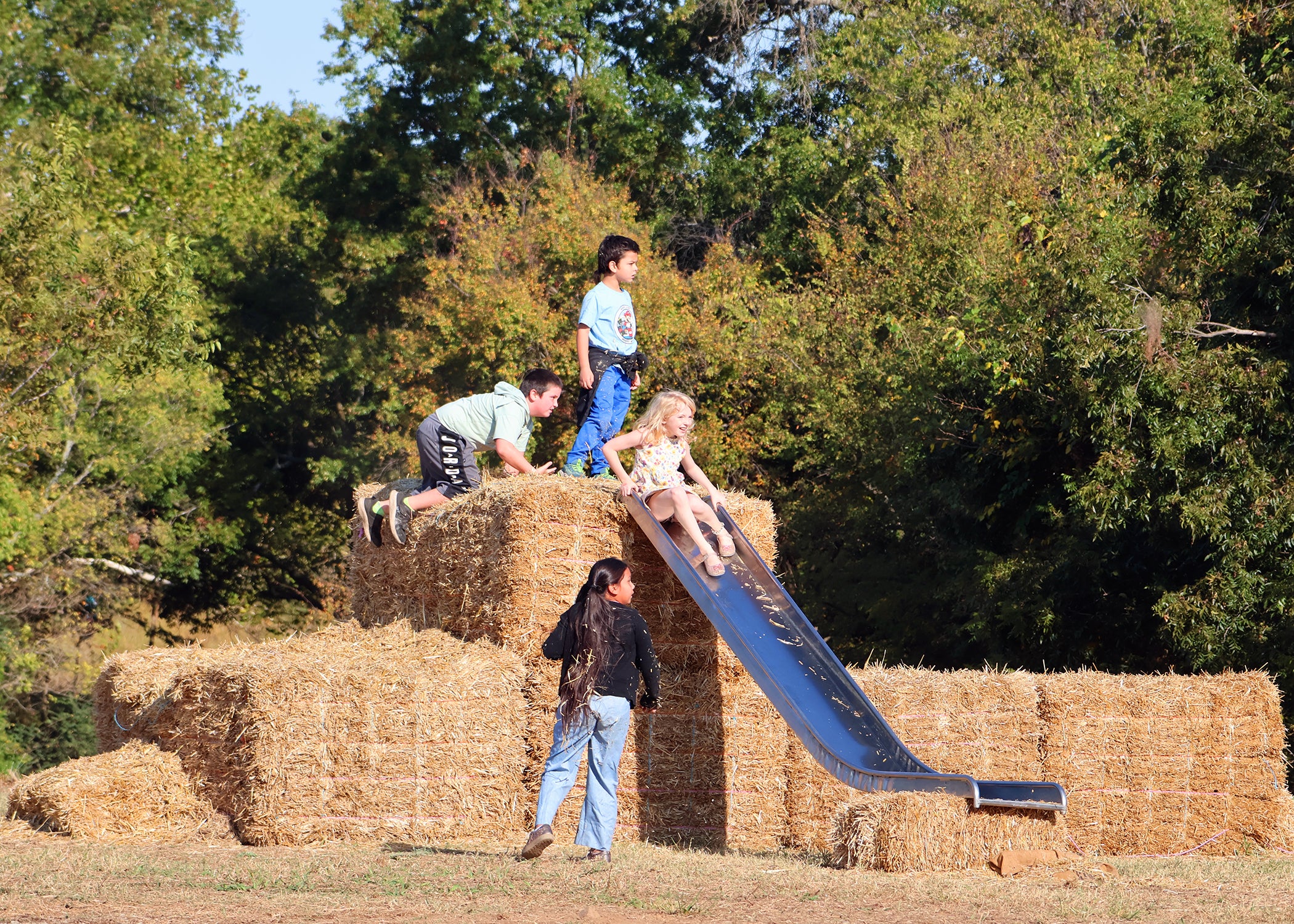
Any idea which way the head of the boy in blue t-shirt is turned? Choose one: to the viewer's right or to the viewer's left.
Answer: to the viewer's right

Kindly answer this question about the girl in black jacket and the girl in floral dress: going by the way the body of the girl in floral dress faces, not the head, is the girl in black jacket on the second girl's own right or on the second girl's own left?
on the second girl's own right

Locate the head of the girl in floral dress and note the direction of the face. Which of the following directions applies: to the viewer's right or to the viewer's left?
to the viewer's right

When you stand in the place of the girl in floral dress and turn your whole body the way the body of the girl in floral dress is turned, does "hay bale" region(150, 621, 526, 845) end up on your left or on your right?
on your right

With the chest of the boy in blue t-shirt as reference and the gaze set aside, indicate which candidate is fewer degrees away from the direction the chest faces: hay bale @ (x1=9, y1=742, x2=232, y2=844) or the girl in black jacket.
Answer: the girl in black jacket

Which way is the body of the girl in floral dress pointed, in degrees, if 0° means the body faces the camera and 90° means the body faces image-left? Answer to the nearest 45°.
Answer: approximately 315°

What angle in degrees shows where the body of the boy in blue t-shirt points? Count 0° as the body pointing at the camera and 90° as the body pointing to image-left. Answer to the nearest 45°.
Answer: approximately 315°

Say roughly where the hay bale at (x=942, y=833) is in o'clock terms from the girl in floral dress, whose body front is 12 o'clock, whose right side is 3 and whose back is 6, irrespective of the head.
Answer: The hay bale is roughly at 12 o'clock from the girl in floral dress.
